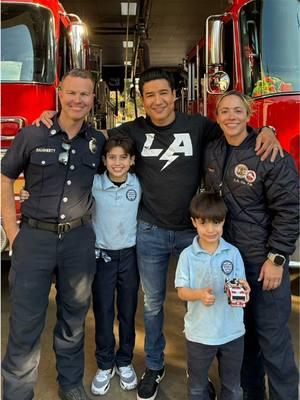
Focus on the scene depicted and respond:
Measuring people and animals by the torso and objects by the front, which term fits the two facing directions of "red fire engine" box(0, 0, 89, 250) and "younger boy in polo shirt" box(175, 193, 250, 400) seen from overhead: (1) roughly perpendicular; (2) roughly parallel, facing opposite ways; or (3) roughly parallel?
roughly parallel

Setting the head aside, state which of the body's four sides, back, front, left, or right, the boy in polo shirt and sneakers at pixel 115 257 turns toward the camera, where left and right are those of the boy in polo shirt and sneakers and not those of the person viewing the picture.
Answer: front

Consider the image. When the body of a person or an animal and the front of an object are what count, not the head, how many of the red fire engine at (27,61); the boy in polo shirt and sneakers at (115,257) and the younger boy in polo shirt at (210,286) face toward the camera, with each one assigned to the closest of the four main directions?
3

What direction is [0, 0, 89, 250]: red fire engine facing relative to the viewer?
toward the camera

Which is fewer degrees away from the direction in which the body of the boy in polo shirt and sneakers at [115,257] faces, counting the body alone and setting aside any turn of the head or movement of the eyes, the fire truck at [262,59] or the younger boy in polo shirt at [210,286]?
the younger boy in polo shirt

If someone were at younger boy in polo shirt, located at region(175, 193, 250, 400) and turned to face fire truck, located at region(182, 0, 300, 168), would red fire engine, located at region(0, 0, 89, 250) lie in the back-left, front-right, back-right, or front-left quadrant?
front-left

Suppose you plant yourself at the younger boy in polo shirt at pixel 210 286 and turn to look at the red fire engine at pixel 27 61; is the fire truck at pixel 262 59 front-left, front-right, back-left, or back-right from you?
front-right

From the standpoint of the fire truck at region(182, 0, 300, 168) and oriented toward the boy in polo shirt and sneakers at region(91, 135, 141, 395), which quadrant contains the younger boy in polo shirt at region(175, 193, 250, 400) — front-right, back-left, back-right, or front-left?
front-left

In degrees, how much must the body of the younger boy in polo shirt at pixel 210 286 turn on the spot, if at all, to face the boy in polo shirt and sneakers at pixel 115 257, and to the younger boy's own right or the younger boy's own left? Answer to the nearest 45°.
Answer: approximately 135° to the younger boy's own right

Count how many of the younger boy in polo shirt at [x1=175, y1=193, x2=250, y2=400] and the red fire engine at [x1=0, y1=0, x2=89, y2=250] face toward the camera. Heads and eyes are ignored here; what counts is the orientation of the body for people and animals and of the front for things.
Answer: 2

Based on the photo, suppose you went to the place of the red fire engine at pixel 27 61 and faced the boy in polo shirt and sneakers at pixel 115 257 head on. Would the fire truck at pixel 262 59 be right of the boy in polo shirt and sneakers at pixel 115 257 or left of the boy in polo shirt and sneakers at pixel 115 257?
left

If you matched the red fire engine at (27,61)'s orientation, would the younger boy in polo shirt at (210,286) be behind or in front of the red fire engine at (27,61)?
in front

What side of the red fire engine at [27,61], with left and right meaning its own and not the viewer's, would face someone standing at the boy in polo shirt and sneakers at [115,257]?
front

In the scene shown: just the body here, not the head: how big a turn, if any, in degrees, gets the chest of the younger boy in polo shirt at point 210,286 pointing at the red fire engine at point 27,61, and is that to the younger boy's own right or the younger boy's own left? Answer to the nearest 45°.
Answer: approximately 135° to the younger boy's own right

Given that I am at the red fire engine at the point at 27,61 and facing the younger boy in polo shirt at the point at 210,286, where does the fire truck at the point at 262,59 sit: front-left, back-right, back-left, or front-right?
front-left

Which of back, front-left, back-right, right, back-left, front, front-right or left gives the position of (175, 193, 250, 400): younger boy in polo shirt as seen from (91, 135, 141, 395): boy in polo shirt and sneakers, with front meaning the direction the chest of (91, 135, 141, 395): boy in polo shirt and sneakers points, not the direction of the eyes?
front-left
